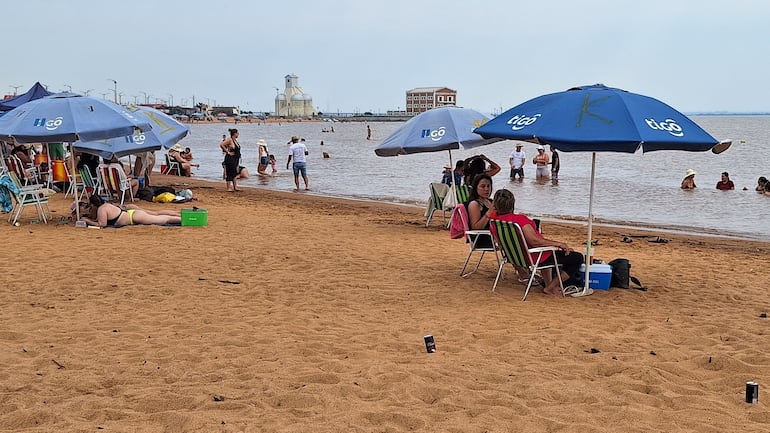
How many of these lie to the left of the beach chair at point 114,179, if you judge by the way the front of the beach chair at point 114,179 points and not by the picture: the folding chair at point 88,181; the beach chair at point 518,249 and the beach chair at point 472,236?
1

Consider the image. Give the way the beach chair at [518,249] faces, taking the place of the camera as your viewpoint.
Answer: facing away from the viewer and to the right of the viewer

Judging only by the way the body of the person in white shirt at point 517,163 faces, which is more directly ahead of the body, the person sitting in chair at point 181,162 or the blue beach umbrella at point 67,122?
the blue beach umbrella

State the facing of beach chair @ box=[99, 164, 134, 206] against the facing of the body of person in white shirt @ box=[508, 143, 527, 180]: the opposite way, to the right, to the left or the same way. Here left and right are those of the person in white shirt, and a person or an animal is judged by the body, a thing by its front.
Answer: the opposite way

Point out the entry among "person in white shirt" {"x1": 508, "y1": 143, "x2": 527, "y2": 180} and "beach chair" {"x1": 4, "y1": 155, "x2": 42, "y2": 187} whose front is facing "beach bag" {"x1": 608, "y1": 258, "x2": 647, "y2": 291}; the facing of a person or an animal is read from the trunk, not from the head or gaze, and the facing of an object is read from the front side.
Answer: the person in white shirt

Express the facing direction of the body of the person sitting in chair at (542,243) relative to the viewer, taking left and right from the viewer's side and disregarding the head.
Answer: facing away from the viewer and to the right of the viewer

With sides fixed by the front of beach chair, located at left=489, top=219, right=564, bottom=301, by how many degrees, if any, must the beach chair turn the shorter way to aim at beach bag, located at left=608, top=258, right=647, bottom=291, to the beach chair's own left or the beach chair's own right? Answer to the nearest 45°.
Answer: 0° — it already faces it

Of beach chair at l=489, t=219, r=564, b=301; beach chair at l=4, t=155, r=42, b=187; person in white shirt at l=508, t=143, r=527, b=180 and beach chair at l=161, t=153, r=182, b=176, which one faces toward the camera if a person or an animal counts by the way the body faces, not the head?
the person in white shirt

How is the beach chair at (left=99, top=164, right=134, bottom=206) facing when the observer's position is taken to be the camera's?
facing away from the viewer and to the right of the viewer

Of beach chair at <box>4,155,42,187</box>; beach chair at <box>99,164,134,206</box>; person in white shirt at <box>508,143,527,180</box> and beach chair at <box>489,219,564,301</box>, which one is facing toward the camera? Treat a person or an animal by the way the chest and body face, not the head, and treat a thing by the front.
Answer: the person in white shirt
